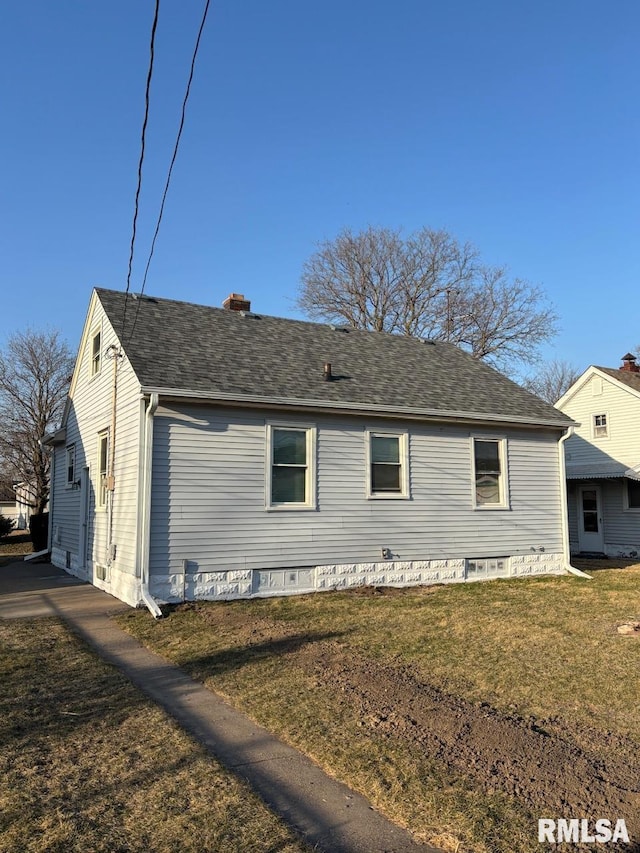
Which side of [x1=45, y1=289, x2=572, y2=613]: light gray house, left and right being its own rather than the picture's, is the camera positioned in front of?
back
